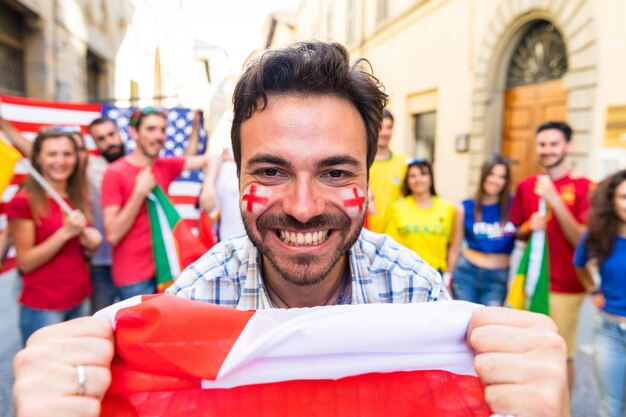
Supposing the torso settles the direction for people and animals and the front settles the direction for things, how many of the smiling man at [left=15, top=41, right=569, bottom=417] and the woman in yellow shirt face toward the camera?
2

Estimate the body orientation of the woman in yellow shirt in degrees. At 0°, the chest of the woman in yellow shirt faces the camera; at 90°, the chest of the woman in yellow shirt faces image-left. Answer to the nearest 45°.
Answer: approximately 0°

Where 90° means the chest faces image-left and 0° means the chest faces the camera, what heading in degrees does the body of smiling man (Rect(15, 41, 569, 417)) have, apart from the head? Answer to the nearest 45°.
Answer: approximately 0°

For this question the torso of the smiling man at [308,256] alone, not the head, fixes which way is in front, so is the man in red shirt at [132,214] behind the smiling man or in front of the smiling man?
behind

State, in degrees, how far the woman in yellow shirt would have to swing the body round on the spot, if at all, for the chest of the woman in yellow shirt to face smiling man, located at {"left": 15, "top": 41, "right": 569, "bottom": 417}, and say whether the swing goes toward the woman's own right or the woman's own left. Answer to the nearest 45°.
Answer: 0° — they already face them

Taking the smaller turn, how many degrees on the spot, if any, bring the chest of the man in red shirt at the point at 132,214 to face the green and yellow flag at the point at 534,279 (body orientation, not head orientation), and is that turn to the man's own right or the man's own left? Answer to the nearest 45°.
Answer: approximately 45° to the man's own left

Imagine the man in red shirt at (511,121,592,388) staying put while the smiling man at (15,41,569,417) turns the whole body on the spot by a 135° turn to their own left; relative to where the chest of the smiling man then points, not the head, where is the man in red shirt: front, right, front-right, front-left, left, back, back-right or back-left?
front

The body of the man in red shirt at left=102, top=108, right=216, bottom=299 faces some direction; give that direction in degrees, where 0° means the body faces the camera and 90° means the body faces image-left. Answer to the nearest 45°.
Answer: approximately 315°

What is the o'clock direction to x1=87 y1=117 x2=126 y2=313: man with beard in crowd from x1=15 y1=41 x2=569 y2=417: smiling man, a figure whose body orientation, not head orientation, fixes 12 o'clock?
The man with beard in crowd is roughly at 5 o'clock from the smiling man.

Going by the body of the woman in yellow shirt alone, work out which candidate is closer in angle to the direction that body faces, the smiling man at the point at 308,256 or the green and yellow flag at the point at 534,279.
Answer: the smiling man
